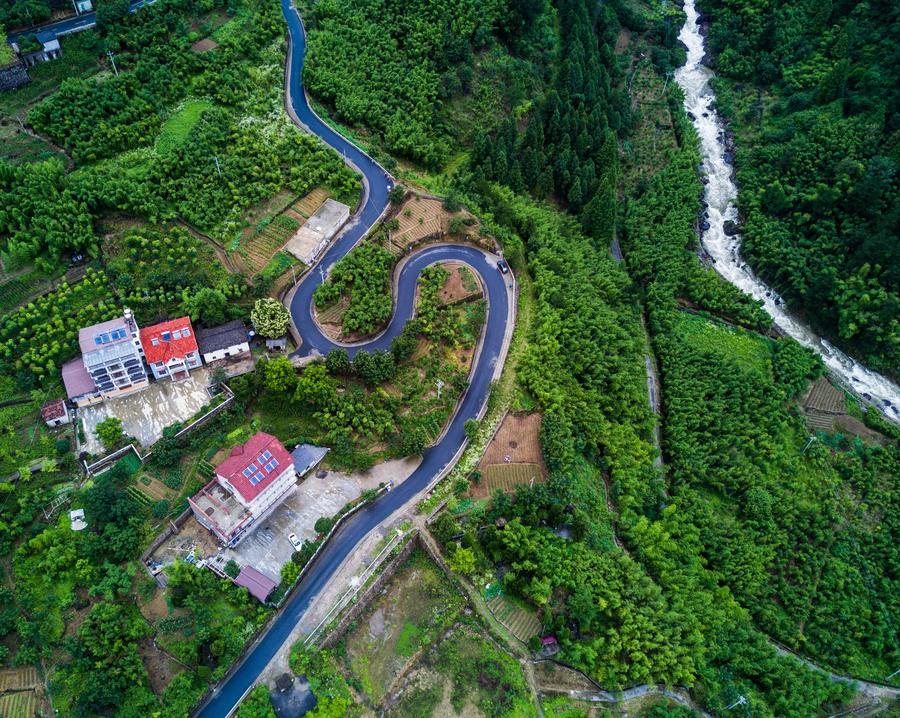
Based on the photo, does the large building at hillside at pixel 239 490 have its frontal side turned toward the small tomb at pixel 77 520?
no
